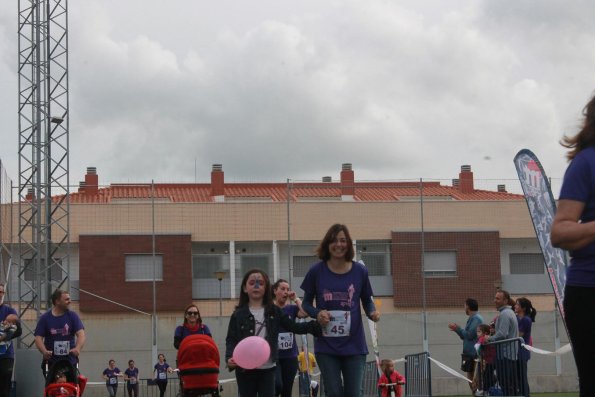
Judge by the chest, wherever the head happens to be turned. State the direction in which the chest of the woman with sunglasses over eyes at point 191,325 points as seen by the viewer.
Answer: toward the camera

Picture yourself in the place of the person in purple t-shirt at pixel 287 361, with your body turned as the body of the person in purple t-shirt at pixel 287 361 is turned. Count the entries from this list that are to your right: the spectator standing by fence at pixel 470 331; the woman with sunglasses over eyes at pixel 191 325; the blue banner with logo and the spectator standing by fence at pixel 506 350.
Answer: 1

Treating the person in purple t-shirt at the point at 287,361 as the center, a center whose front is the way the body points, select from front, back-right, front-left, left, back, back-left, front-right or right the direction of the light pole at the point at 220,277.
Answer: back

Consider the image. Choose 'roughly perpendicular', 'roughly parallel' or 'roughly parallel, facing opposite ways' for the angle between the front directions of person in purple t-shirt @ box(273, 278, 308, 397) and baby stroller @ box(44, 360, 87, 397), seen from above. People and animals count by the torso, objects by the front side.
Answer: roughly parallel

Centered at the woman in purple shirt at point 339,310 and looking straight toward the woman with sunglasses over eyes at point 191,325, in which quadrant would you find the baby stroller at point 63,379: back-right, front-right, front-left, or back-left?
front-left

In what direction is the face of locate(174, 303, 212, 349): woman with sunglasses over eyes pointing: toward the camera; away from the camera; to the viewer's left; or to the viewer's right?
toward the camera

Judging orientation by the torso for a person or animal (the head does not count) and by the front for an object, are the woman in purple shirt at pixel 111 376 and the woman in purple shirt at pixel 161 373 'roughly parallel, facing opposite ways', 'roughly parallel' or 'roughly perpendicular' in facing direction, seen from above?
roughly parallel

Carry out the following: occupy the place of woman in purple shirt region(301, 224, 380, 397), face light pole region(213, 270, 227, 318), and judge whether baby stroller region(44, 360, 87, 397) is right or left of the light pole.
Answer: left

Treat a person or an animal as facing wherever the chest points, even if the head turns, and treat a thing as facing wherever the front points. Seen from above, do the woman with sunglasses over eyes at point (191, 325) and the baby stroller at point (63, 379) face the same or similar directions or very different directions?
same or similar directions

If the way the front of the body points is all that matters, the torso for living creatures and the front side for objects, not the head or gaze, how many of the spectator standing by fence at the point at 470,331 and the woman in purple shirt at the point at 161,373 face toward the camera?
1

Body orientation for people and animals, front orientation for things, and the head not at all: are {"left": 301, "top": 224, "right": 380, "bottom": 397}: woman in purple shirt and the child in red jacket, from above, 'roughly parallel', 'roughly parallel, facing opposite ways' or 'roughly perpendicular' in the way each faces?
roughly parallel

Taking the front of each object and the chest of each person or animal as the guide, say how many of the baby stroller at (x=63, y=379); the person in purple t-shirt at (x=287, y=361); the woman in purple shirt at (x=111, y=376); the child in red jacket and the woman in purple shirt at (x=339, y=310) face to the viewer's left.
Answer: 0
